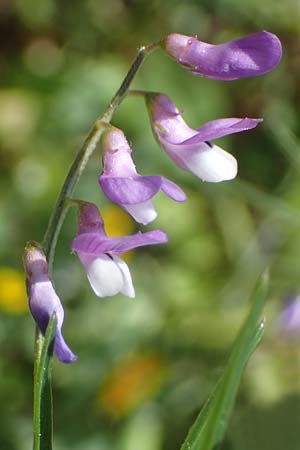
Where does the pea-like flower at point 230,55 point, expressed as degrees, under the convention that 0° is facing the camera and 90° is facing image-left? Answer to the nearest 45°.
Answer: approximately 270°

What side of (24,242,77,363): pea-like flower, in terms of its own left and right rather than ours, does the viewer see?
right

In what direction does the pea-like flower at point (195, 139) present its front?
to the viewer's right

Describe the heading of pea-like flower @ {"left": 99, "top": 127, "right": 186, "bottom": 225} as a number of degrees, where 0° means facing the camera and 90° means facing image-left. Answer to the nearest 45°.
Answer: approximately 270°

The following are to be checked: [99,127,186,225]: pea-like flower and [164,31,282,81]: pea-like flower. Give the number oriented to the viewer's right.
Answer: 2

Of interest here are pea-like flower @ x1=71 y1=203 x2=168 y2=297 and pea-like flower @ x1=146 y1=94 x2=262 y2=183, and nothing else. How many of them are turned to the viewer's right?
2

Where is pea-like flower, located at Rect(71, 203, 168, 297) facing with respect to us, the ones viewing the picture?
facing to the right of the viewer
